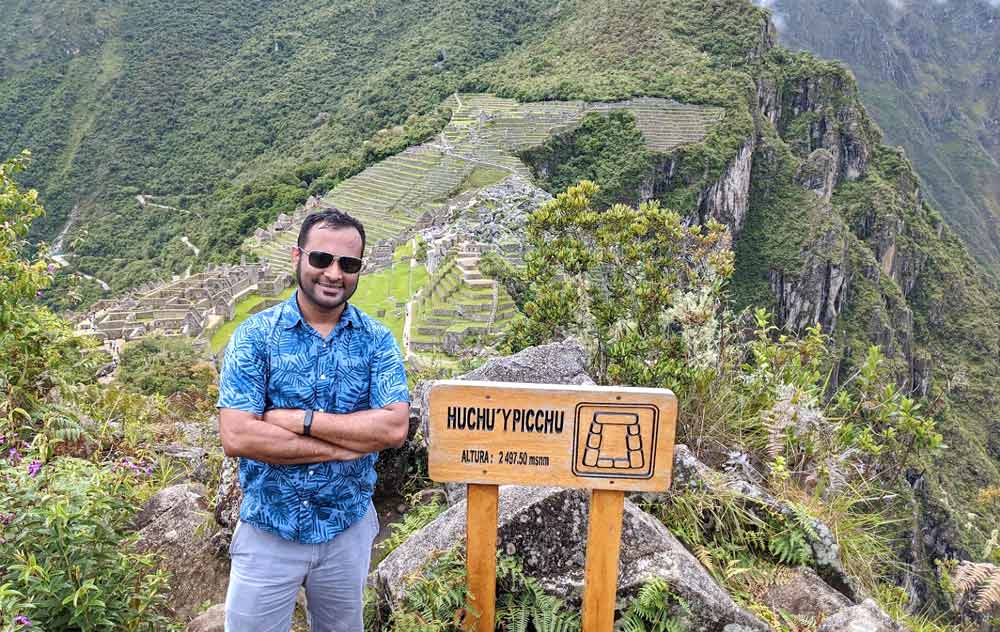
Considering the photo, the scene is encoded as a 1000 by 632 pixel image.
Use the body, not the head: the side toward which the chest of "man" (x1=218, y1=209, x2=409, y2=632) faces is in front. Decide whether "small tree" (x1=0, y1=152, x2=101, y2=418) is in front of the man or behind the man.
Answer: behind

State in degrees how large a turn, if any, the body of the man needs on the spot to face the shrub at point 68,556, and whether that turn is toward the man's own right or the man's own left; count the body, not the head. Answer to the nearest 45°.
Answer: approximately 90° to the man's own right

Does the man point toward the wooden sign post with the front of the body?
no

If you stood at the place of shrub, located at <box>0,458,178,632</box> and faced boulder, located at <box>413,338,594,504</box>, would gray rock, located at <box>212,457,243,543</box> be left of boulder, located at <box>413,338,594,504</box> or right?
left

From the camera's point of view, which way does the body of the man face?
toward the camera

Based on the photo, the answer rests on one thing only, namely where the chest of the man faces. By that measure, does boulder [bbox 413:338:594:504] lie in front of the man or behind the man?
behind

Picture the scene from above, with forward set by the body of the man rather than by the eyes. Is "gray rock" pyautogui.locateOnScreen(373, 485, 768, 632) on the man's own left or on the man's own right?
on the man's own left

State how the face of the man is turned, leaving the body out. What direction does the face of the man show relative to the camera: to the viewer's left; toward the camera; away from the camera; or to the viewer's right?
toward the camera

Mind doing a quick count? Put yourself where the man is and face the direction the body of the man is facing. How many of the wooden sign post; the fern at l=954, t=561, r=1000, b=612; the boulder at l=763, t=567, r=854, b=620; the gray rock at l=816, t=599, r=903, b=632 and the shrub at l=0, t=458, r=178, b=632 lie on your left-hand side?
4

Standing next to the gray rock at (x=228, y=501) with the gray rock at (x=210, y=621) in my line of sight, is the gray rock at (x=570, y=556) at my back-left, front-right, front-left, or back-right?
front-left

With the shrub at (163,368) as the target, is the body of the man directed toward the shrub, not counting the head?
no

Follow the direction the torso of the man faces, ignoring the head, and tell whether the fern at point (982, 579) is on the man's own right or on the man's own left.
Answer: on the man's own left

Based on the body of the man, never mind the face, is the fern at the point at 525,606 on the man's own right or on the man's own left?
on the man's own left
